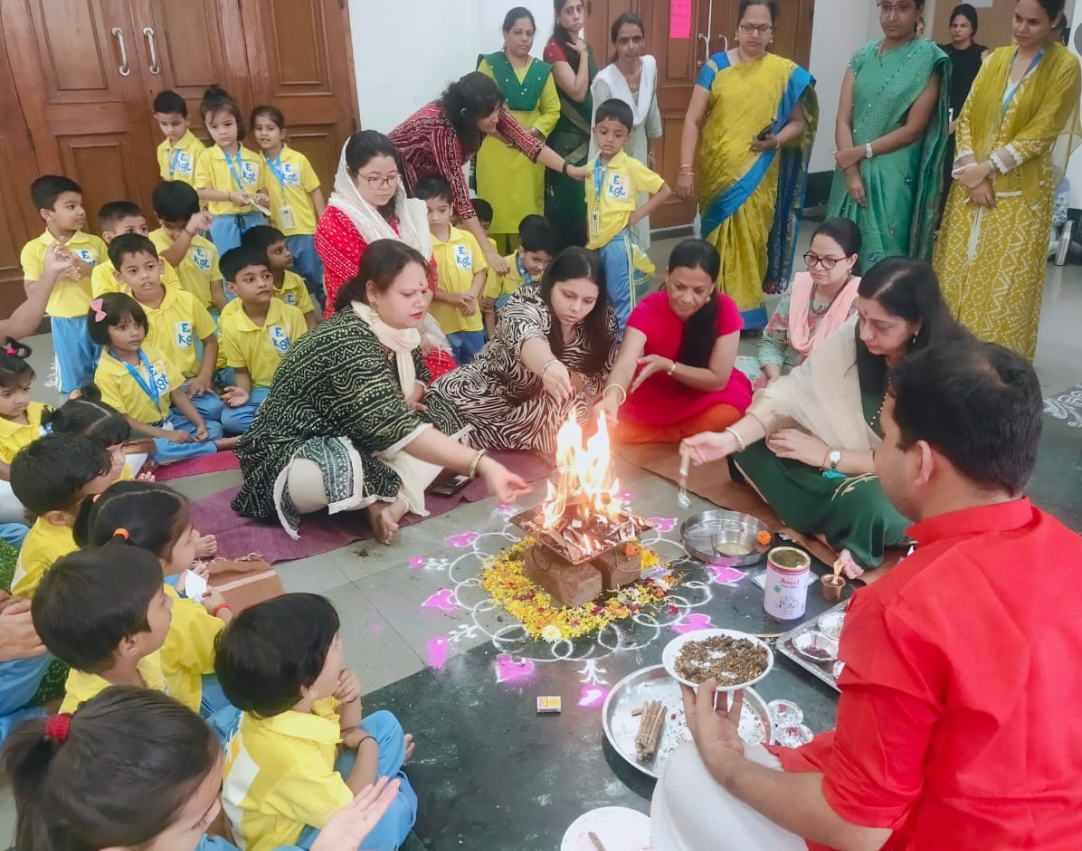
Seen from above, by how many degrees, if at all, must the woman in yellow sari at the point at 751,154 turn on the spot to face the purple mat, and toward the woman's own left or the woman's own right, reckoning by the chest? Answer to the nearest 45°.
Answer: approximately 45° to the woman's own right

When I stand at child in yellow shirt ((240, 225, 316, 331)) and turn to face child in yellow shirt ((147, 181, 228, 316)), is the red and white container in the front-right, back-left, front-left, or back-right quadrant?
back-left

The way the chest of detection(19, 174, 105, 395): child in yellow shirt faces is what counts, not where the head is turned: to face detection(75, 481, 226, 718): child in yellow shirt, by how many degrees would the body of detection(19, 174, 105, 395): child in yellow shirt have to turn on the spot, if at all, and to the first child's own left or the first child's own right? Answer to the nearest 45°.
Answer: approximately 45° to the first child's own right

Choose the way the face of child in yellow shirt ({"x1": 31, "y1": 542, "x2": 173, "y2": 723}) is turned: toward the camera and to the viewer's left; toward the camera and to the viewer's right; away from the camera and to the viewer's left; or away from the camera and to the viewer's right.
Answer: away from the camera and to the viewer's right

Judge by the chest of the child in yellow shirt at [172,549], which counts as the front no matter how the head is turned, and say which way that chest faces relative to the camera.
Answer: to the viewer's right

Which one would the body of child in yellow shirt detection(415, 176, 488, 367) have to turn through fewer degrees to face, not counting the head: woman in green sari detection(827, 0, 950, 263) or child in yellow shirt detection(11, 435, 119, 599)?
the child in yellow shirt

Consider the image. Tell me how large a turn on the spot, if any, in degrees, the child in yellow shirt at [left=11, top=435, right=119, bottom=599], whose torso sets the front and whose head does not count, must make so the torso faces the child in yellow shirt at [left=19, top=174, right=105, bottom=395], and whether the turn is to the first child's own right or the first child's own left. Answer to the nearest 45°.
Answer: approximately 90° to the first child's own left

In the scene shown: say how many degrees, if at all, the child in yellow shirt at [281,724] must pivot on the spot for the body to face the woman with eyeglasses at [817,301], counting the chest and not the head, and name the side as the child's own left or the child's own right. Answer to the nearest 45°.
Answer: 0° — they already face them

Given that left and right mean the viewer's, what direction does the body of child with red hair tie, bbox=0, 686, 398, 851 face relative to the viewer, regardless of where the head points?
facing to the right of the viewer

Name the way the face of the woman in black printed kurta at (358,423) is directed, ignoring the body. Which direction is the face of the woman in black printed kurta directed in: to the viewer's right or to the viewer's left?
to the viewer's right
